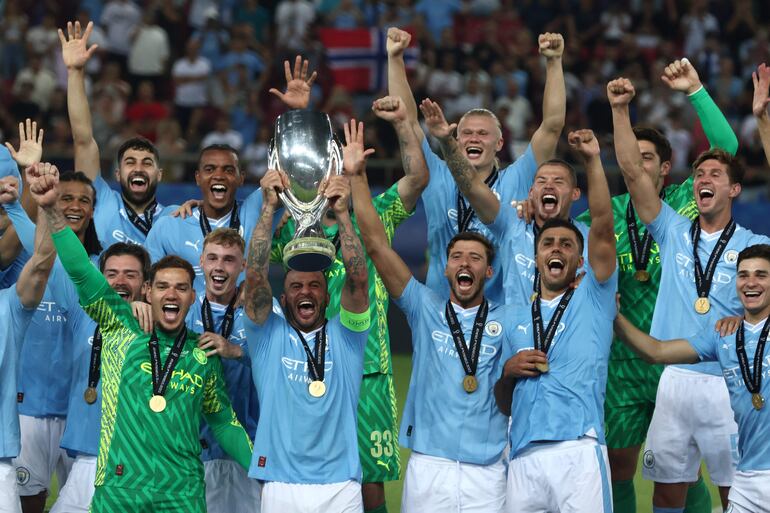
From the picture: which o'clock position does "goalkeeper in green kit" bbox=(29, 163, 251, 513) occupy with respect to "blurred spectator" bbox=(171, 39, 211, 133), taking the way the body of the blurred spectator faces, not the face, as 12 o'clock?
The goalkeeper in green kit is roughly at 12 o'clock from the blurred spectator.

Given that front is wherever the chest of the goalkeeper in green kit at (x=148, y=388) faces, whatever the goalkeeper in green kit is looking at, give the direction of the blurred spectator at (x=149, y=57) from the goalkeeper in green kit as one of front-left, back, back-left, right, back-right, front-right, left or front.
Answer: back

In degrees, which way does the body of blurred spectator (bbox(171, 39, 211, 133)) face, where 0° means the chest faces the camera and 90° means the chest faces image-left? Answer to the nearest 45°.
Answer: approximately 0°

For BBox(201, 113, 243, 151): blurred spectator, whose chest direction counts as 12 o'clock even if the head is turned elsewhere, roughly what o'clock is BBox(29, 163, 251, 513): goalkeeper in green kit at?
The goalkeeper in green kit is roughly at 12 o'clock from the blurred spectator.

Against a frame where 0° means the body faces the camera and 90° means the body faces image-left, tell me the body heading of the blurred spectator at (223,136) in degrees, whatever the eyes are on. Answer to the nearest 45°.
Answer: approximately 0°

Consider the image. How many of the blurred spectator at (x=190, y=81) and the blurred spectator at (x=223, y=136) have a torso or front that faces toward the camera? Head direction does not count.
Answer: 2
